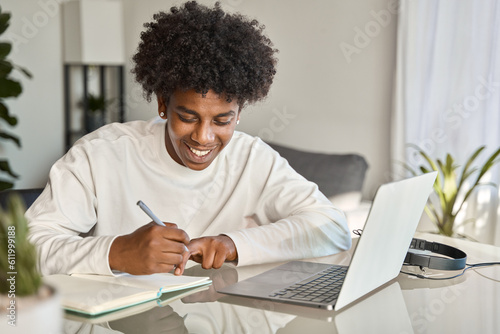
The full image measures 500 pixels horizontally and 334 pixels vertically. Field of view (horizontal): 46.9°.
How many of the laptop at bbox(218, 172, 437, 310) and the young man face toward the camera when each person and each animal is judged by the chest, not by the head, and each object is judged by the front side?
1

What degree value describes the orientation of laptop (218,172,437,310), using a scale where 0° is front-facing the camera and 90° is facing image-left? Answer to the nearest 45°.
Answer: approximately 135°

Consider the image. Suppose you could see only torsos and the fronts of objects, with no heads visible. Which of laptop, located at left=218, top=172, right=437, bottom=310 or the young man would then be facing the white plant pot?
the young man

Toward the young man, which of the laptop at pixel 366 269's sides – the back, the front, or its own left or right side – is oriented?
front

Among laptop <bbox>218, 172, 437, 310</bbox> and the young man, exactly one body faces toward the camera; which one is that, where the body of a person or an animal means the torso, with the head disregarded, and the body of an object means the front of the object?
the young man

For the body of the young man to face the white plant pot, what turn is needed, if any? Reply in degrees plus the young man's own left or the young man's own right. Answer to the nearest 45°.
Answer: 0° — they already face it

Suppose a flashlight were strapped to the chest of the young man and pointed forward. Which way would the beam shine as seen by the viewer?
toward the camera

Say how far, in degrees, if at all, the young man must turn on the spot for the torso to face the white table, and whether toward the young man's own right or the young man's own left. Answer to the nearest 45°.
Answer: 0° — they already face it

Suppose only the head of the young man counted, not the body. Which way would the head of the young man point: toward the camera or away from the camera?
toward the camera

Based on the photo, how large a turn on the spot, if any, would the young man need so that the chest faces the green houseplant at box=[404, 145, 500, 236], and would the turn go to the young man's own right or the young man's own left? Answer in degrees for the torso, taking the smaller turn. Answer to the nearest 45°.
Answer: approximately 135° to the young man's own left

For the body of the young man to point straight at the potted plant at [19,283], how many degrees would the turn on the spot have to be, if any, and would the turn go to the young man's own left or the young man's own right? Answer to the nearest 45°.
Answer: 0° — they already face it

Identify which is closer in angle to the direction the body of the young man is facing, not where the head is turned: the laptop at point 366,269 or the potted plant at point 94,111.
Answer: the laptop

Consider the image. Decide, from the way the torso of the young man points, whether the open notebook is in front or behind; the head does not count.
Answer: in front

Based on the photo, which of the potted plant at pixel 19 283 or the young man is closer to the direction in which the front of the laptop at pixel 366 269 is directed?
the young man
